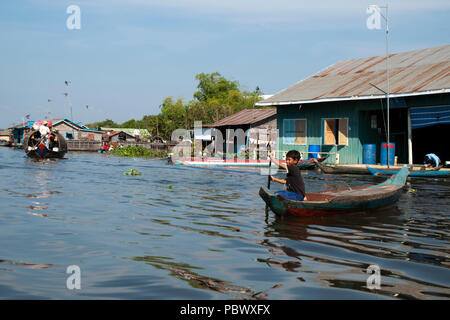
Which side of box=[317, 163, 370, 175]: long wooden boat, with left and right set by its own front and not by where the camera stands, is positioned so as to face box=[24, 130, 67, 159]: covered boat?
front

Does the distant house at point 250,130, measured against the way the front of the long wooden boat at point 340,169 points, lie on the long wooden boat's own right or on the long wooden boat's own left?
on the long wooden boat's own right

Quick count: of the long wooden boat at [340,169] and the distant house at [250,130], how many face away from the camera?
0

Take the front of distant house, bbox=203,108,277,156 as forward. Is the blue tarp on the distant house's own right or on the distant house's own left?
on the distant house's own left

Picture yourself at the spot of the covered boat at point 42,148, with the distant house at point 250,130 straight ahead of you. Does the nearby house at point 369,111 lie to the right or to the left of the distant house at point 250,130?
right

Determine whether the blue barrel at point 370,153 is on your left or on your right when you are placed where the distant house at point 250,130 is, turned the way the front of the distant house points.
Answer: on your left

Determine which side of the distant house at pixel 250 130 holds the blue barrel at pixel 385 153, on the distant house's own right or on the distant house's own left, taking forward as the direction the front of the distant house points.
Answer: on the distant house's own left

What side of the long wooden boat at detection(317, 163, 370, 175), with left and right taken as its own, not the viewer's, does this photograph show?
left

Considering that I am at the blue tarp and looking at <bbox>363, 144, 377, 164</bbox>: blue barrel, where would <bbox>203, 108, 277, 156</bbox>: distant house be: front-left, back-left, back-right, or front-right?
front-right

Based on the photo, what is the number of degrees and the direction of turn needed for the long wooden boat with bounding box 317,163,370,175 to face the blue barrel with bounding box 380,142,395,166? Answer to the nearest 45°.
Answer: approximately 180°

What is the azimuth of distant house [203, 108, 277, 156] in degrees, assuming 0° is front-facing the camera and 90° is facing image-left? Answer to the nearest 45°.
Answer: approximately 45°
